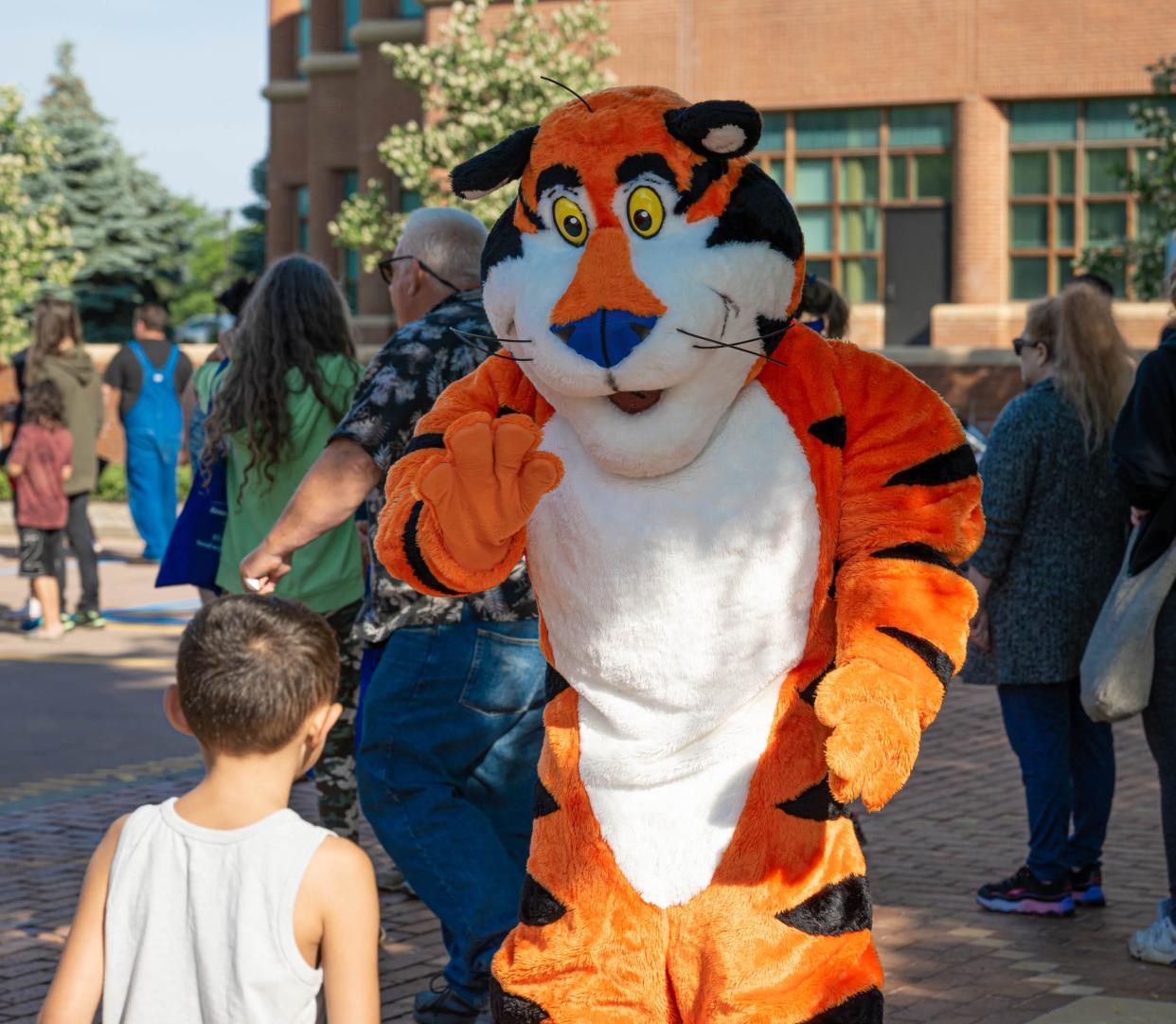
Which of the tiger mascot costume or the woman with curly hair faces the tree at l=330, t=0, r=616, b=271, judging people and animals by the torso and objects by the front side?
the woman with curly hair

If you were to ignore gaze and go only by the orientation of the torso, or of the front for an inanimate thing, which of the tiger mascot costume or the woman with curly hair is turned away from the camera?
the woman with curly hair

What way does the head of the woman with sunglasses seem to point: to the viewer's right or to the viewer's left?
to the viewer's left

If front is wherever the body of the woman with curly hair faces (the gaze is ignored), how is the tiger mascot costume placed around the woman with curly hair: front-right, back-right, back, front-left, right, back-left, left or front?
back

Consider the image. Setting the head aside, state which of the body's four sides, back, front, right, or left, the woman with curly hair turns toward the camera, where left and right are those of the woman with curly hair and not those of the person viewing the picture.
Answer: back

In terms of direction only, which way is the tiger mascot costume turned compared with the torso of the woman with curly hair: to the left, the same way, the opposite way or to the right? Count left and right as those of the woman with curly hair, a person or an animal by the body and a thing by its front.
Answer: the opposite way

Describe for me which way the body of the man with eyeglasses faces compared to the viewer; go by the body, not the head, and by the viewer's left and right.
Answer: facing away from the viewer and to the left of the viewer

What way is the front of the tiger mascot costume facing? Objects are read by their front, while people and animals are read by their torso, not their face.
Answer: toward the camera

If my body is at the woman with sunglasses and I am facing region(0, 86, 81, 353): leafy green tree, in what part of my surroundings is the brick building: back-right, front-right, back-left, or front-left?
front-right

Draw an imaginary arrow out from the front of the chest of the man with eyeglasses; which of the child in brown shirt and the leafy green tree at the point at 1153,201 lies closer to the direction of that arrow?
the child in brown shirt

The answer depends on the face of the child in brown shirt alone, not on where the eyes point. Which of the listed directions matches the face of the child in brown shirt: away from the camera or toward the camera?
away from the camera

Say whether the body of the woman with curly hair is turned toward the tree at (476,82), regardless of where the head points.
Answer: yes

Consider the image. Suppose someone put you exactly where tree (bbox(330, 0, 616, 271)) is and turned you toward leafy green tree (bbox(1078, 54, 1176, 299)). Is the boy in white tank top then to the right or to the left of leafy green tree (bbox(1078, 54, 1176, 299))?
right

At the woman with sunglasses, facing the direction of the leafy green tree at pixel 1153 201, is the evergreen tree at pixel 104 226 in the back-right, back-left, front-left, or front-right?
front-left

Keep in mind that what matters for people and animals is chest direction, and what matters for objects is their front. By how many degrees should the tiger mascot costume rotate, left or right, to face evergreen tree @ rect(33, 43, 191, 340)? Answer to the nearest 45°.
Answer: approximately 180°

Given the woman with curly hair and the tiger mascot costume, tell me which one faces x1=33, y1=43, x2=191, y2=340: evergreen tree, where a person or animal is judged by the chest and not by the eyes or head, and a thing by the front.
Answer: the woman with curly hair

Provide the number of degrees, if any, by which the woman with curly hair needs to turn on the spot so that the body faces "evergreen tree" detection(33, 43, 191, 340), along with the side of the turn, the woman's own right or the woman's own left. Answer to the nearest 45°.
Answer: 0° — they already face it
